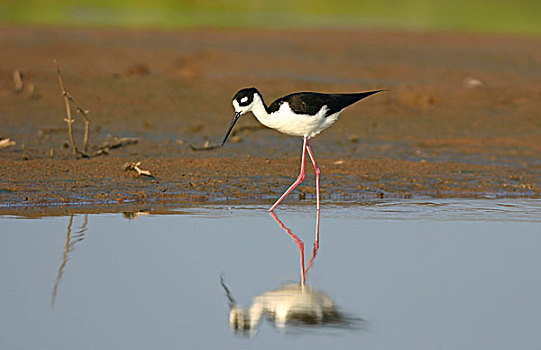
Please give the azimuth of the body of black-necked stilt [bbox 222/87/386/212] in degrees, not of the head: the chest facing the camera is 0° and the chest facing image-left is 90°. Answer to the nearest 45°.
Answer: approximately 90°

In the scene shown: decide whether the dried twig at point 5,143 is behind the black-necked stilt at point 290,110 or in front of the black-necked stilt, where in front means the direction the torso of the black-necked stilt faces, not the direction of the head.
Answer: in front

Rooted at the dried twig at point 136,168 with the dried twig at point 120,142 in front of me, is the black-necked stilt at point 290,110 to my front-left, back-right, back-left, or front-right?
back-right

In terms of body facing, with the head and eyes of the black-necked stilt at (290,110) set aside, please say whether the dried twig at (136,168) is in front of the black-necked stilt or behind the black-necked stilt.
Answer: in front

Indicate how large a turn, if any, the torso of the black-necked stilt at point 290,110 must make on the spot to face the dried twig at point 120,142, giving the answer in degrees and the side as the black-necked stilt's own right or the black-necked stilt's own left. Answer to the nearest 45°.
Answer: approximately 45° to the black-necked stilt's own right
